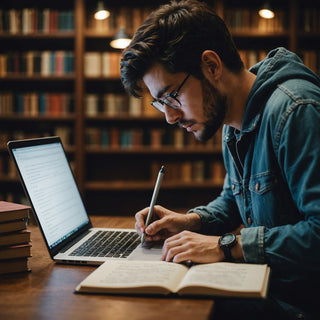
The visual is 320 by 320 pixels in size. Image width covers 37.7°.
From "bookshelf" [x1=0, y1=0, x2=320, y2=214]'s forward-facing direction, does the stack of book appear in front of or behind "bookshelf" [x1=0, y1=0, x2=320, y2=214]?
in front

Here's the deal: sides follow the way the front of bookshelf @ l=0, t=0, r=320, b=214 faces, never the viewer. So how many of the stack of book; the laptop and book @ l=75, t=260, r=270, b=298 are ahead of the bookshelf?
3

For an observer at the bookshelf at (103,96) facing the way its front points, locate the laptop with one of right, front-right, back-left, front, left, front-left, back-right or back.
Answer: front

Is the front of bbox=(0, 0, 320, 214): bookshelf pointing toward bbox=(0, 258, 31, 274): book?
yes

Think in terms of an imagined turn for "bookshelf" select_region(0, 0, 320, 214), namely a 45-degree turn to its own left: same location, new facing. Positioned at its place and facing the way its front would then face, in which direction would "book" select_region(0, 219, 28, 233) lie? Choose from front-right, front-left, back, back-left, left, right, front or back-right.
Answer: front-right

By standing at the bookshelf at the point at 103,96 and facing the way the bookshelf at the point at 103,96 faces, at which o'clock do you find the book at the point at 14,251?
The book is roughly at 12 o'clock from the bookshelf.

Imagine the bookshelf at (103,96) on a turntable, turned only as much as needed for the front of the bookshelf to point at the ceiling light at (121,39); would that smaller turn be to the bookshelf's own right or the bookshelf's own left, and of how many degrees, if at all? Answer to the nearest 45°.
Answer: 0° — it already faces it

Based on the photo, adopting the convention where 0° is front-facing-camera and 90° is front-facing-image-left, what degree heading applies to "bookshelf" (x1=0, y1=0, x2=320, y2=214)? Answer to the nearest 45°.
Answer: approximately 0°

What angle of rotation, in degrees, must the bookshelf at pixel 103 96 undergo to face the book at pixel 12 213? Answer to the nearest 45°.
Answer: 0° — it already faces it

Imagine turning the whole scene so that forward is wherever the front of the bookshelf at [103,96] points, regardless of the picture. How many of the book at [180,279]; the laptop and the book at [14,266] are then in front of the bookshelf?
3

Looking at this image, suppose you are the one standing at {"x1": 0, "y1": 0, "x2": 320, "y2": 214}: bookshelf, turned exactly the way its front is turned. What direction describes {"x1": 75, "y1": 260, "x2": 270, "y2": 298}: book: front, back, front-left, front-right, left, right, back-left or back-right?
front

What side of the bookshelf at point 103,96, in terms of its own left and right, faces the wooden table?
front

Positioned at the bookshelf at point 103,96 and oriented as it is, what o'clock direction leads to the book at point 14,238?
The book is roughly at 12 o'clock from the bookshelf.
